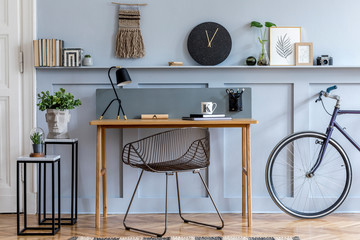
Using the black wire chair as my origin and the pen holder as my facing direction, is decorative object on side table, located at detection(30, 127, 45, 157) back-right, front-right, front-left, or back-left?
back-left

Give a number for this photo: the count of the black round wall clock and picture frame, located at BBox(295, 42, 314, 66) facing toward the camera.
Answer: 2

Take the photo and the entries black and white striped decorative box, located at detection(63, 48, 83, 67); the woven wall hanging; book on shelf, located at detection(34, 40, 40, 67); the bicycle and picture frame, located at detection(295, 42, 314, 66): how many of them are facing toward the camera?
4

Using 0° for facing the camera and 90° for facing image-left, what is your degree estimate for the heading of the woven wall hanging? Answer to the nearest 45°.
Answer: approximately 0°

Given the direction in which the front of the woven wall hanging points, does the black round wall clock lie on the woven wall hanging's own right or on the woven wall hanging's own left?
on the woven wall hanging's own left

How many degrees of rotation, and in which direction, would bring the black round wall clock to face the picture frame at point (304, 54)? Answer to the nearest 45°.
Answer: approximately 90° to its left

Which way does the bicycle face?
to the viewer's left
